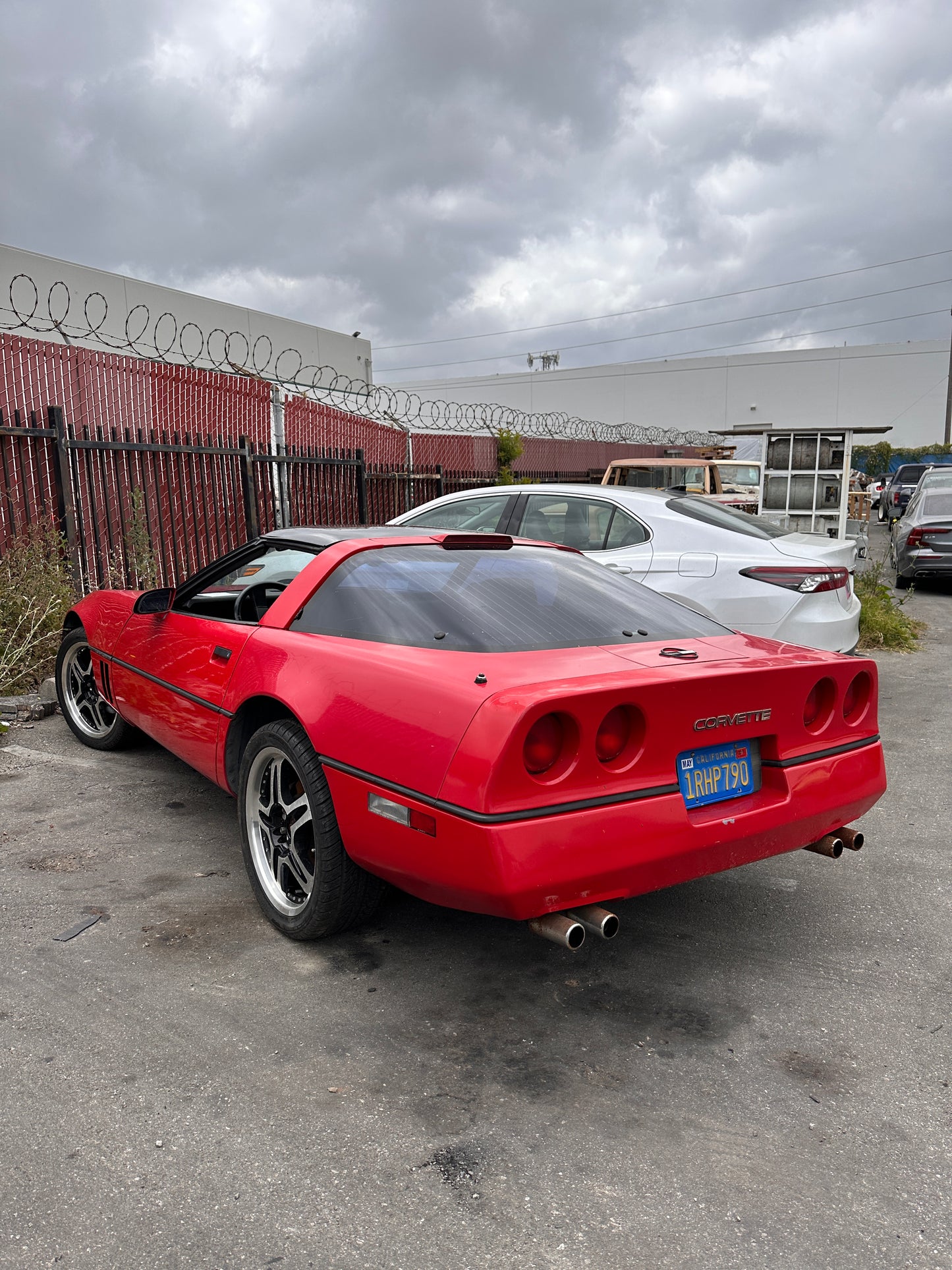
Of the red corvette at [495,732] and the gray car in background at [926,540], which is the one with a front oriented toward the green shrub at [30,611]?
the red corvette

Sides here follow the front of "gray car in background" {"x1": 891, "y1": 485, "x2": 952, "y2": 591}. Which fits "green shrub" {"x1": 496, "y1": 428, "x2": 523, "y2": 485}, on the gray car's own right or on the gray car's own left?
on the gray car's own left

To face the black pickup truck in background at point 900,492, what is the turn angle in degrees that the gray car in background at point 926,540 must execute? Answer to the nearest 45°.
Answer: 0° — it already faces it

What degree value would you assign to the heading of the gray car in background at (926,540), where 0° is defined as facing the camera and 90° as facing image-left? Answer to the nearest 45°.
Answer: approximately 180°

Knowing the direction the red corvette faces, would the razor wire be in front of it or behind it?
in front

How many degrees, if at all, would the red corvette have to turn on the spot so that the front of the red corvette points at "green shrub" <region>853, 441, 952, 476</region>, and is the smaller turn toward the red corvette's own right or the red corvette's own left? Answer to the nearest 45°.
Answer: approximately 90° to the red corvette's own right

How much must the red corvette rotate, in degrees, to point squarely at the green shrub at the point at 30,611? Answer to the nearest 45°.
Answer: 0° — it already faces it

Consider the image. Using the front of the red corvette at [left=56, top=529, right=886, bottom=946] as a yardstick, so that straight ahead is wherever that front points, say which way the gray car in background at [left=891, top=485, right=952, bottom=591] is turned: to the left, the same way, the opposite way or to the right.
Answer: to the right

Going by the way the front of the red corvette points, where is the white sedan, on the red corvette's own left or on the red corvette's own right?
on the red corvette's own right

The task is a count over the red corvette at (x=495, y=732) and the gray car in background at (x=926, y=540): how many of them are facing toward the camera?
0

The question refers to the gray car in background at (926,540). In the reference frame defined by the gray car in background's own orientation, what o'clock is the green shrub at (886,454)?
The green shrub is roughly at 12 o'clock from the gray car in background.

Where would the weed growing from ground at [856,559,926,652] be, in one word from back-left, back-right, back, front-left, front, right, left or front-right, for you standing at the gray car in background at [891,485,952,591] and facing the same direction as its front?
back

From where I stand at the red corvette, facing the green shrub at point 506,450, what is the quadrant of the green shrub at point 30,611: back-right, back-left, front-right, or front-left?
front-left

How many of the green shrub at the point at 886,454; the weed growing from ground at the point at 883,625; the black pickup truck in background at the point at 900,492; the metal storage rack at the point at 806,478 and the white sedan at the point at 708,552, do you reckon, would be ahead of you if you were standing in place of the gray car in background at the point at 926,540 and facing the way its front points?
2

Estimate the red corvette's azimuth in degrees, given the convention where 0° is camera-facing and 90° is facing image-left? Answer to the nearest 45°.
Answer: approximately 135°
